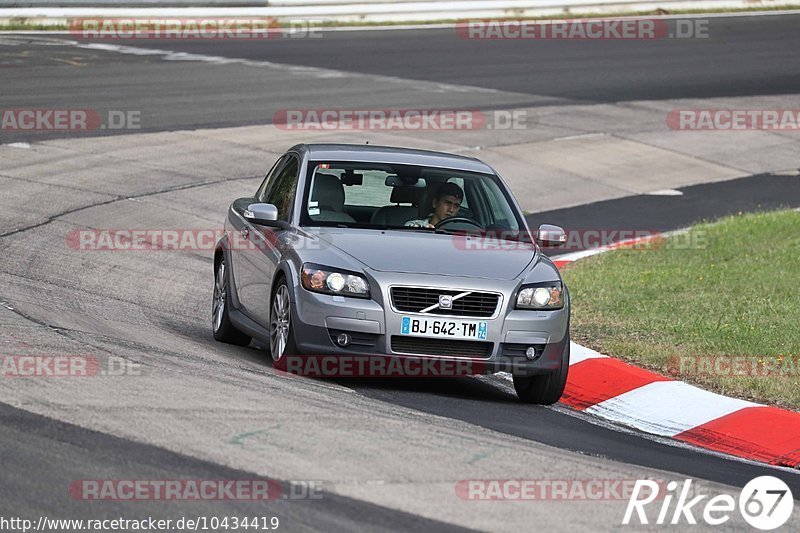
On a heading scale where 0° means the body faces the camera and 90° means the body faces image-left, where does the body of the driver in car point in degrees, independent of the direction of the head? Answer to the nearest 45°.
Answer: approximately 315°

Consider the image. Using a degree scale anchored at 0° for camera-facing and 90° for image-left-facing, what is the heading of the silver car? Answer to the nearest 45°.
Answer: approximately 315°
